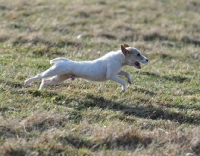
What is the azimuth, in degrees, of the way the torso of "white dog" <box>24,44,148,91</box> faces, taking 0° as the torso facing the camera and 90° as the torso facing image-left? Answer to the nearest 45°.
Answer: approximately 270°
